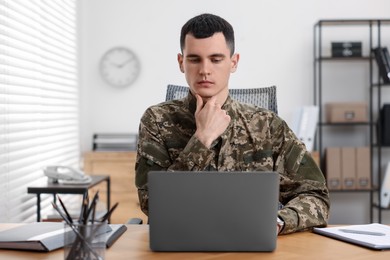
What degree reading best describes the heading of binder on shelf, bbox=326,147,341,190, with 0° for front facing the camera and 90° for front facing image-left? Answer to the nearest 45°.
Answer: approximately 0°

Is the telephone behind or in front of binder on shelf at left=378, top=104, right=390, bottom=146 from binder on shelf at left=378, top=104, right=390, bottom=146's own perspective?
in front

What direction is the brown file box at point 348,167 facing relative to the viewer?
toward the camera

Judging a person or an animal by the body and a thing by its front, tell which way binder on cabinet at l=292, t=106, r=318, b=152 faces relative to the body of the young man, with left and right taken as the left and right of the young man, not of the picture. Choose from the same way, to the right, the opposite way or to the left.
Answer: the same way

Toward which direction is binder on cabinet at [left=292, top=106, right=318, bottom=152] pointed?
toward the camera

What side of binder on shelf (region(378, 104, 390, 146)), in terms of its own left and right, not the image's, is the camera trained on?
front

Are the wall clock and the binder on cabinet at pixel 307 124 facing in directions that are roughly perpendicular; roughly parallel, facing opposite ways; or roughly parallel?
roughly parallel

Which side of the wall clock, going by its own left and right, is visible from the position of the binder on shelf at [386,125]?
left

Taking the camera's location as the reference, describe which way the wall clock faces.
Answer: facing the viewer

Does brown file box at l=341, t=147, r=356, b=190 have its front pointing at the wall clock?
no

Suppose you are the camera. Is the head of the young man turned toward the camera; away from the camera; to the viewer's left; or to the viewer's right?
toward the camera

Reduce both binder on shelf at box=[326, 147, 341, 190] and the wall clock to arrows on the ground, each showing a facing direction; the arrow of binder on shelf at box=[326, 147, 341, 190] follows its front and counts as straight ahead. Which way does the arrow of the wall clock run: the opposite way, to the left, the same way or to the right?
the same way

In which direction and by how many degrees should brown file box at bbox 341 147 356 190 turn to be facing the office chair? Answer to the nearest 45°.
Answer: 0° — it already faces it

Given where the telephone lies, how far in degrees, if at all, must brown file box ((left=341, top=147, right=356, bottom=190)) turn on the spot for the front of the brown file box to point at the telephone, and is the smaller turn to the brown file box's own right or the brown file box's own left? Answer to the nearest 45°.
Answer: approximately 45° to the brown file box's own right
